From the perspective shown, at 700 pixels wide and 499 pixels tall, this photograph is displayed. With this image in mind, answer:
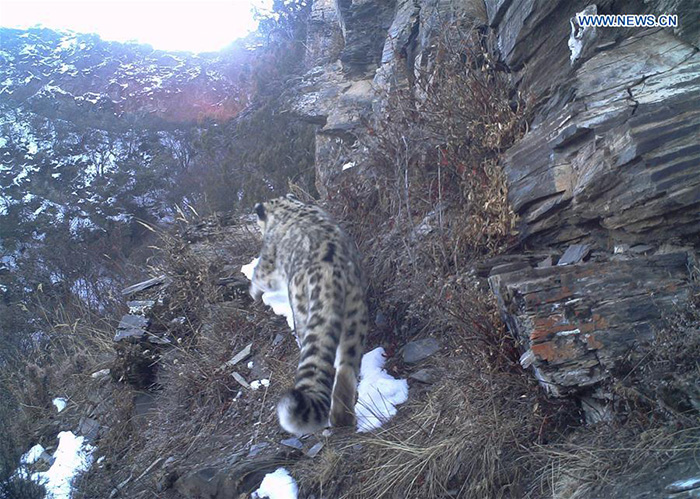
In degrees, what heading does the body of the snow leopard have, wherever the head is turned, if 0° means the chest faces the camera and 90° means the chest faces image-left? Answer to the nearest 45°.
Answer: approximately 135°

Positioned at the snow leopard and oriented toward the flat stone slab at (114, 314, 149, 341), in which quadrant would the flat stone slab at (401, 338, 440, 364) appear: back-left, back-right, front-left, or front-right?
back-right
